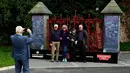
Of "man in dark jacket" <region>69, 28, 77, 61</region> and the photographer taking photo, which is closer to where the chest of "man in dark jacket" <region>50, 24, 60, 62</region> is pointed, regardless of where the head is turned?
the photographer taking photo

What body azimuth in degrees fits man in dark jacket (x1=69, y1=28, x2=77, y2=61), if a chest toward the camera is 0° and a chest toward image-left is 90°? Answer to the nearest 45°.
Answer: approximately 0°

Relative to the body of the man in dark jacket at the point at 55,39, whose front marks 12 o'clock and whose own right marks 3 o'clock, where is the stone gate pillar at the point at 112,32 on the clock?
The stone gate pillar is roughly at 9 o'clock from the man in dark jacket.

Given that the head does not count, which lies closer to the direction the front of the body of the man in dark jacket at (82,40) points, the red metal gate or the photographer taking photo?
the photographer taking photo

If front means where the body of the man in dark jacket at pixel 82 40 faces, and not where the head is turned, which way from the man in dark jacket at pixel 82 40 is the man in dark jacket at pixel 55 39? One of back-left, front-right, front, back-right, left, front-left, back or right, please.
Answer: front-right

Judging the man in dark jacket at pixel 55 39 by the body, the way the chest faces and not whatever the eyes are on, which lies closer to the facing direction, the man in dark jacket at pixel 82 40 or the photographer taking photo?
the photographer taking photo

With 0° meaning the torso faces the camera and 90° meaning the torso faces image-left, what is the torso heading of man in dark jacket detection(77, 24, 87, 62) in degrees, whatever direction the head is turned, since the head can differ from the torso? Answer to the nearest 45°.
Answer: approximately 45°

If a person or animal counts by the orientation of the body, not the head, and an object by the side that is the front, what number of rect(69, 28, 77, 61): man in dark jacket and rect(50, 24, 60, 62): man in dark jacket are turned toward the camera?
2
